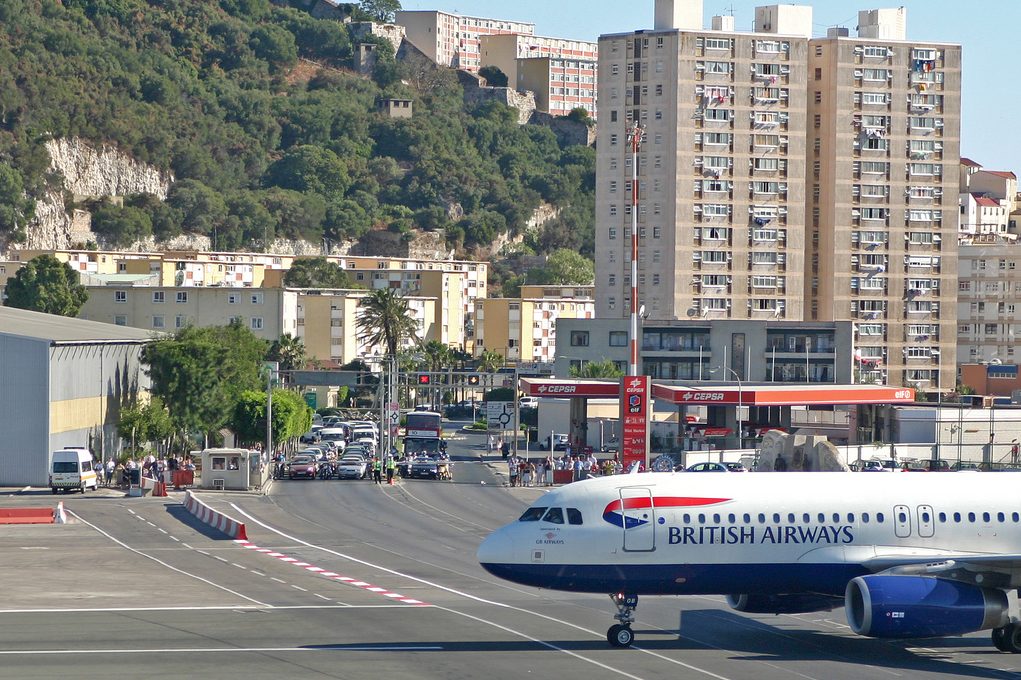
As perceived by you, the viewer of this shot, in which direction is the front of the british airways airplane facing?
facing to the left of the viewer
